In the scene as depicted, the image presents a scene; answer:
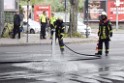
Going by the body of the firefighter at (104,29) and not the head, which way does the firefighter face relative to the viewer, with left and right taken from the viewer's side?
facing the viewer and to the left of the viewer
